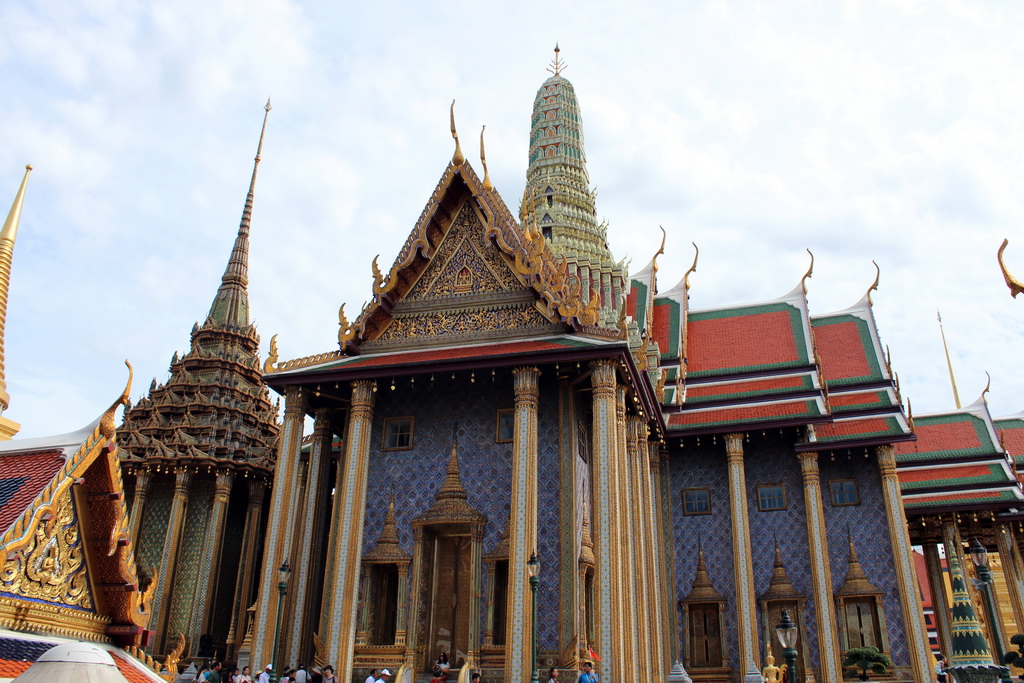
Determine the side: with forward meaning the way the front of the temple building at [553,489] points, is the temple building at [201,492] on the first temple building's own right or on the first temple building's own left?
on the first temple building's own right

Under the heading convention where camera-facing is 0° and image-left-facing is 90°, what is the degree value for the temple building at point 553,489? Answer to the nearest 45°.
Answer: approximately 0°

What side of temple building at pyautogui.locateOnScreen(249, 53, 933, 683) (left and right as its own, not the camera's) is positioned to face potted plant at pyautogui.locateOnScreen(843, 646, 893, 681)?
left
